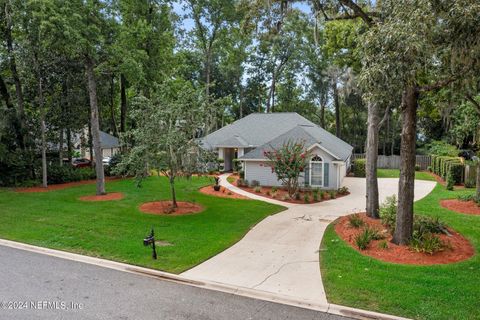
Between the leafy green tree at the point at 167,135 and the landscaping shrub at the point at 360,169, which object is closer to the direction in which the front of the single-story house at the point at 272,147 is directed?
the leafy green tree

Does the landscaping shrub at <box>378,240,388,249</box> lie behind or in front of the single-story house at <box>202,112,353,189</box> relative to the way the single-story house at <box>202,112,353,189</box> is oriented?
in front

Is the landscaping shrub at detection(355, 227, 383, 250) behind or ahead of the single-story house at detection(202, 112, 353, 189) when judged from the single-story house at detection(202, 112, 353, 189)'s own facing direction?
ahead

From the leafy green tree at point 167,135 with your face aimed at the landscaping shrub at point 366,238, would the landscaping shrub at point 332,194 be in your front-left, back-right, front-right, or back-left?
front-left

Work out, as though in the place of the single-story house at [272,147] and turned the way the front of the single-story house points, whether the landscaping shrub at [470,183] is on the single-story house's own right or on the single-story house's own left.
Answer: on the single-story house's own left

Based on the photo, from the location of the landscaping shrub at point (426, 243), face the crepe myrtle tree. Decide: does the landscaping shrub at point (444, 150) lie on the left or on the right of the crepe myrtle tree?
right

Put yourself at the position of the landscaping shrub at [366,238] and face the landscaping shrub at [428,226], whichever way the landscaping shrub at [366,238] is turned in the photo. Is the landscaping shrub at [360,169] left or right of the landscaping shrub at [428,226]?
left

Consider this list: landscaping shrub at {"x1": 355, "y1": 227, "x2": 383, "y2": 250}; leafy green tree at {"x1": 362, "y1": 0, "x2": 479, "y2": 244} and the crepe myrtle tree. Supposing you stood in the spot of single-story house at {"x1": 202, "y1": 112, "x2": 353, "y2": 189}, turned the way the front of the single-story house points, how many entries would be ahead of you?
3

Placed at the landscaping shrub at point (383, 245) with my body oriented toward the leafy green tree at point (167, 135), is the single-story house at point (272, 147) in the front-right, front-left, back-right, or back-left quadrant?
front-right

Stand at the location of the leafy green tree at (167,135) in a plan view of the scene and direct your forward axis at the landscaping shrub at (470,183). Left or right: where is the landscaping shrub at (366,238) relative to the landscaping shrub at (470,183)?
right

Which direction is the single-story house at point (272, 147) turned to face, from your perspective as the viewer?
facing the viewer

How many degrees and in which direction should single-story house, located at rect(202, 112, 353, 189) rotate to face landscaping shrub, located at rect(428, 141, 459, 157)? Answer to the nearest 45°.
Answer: approximately 135° to its left

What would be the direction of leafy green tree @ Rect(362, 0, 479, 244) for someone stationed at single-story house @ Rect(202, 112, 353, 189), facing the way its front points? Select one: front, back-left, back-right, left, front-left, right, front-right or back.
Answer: front

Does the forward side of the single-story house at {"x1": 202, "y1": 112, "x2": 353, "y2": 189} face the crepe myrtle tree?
yes

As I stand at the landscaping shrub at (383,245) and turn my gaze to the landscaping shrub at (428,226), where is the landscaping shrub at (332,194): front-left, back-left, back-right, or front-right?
front-left

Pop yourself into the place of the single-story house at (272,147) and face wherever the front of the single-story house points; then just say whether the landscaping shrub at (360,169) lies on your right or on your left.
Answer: on your left

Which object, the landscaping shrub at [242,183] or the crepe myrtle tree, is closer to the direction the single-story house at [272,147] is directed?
the crepe myrtle tree
